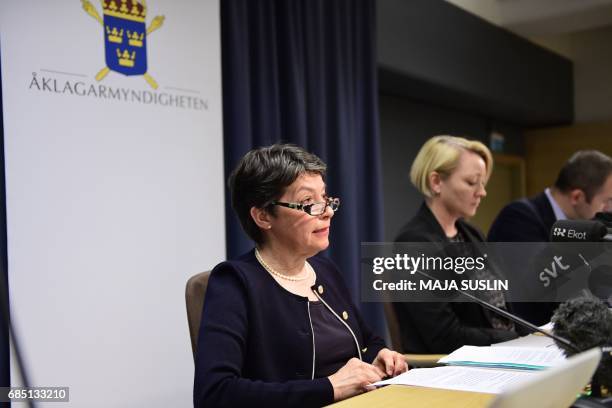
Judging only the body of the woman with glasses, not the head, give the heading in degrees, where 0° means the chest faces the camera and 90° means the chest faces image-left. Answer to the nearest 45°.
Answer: approximately 315°

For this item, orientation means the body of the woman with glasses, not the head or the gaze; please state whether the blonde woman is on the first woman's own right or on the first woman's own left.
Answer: on the first woman's own left

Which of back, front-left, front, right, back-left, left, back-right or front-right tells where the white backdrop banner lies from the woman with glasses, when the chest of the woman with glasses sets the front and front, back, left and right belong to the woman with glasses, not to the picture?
back

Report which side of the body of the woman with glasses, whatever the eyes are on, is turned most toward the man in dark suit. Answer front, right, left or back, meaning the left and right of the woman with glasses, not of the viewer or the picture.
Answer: left
